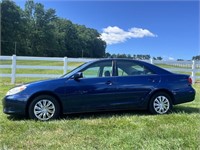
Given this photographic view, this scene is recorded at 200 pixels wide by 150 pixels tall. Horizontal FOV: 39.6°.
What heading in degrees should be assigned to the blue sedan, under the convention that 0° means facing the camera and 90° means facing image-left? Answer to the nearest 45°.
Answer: approximately 90°
